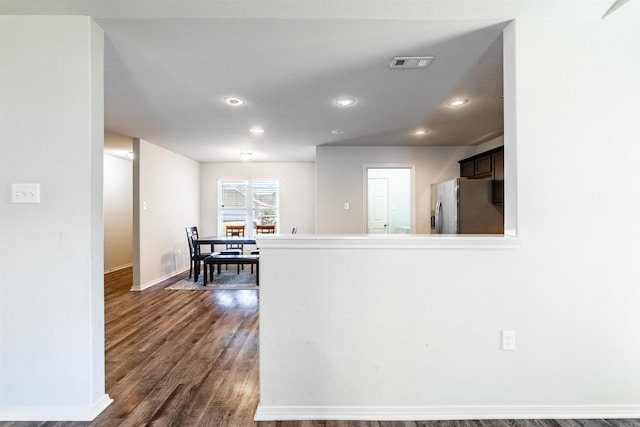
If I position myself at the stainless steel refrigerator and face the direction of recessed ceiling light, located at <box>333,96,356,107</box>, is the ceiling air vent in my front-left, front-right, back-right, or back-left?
front-left

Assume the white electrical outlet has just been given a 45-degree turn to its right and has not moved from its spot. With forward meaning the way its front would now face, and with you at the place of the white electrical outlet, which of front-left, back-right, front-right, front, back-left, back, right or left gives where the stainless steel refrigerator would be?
back-right

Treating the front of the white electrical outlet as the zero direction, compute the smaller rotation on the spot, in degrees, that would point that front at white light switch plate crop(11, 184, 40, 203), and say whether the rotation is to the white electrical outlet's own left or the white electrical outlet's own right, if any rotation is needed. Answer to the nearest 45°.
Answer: approximately 45° to the white electrical outlet's own right

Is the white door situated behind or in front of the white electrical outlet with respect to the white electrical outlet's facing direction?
behind

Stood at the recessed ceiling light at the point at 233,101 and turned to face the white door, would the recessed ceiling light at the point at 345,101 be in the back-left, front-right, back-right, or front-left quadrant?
front-right

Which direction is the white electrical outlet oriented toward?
toward the camera

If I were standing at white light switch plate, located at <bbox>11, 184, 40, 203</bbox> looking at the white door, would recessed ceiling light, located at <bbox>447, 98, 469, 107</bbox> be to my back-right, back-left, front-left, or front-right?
front-right
